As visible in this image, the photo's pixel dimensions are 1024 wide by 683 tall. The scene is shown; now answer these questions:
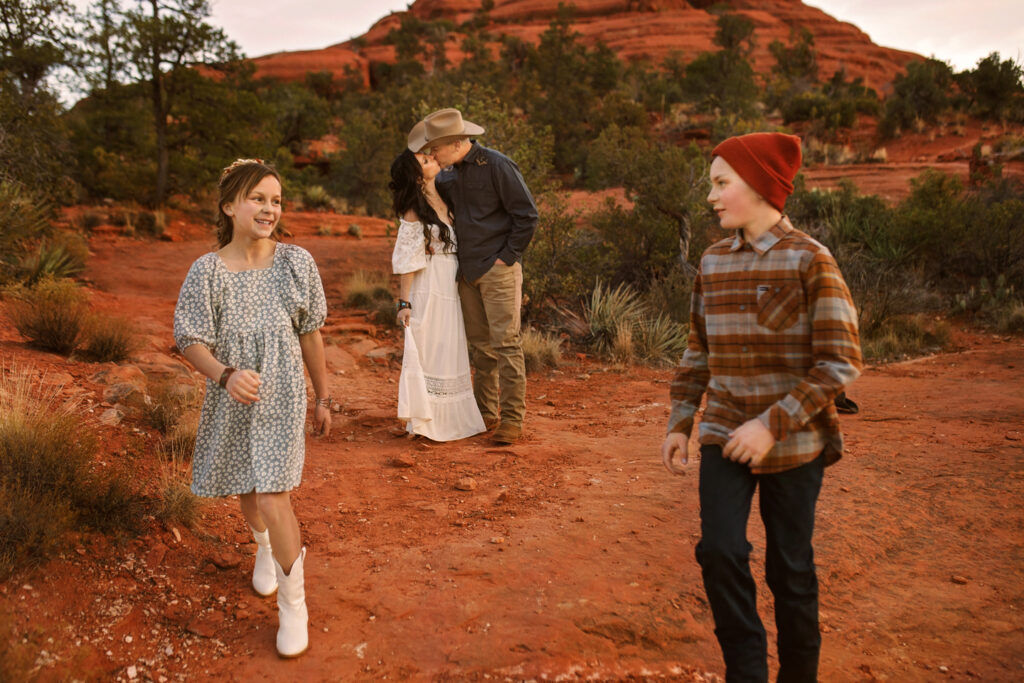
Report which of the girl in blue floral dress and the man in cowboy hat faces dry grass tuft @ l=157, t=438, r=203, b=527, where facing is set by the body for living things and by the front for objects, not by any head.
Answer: the man in cowboy hat

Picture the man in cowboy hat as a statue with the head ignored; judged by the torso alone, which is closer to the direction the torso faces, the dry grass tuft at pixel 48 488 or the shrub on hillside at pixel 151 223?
the dry grass tuft

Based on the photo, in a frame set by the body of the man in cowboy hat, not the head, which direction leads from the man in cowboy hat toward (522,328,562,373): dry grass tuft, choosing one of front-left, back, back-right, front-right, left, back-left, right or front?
back-right

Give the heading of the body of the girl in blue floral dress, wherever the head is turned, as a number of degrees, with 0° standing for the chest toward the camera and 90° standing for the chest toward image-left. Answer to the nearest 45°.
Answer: approximately 315°

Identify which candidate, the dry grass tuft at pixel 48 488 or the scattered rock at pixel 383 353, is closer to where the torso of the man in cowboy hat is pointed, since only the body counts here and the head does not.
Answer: the dry grass tuft

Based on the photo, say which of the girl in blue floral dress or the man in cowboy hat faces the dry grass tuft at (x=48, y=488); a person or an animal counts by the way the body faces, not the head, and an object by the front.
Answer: the man in cowboy hat

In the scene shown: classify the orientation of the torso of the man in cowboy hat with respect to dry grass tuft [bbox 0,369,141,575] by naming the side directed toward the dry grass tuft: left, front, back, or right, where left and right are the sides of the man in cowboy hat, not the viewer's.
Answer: front

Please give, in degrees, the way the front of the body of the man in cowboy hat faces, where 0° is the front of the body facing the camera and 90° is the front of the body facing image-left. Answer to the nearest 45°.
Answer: approximately 45°

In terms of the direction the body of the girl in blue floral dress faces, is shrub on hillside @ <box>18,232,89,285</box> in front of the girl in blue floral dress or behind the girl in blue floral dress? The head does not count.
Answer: behind

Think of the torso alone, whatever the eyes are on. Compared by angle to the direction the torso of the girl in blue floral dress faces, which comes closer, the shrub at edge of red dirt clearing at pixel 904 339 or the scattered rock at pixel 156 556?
the shrub at edge of red dirt clearing

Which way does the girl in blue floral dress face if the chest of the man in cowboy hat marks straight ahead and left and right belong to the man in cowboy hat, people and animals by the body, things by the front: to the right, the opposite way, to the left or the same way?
to the left

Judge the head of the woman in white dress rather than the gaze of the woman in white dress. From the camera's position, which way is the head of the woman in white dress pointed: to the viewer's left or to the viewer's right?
to the viewer's right

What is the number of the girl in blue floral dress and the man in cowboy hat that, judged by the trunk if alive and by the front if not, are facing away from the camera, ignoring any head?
0

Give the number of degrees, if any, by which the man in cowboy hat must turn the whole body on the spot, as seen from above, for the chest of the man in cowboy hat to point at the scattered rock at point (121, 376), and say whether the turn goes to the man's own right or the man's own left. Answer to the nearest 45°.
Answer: approximately 45° to the man's own right

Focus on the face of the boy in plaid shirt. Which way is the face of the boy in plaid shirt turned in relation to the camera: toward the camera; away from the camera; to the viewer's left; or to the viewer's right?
to the viewer's left

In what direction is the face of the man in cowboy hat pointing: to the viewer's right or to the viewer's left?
to the viewer's left

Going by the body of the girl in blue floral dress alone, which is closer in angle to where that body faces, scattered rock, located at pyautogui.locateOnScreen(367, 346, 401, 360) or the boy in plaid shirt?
the boy in plaid shirt

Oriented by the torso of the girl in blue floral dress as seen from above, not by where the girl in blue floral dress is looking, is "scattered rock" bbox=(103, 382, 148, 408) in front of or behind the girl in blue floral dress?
behind

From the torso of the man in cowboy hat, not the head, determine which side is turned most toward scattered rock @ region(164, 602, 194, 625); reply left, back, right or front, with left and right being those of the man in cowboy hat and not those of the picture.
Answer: front
